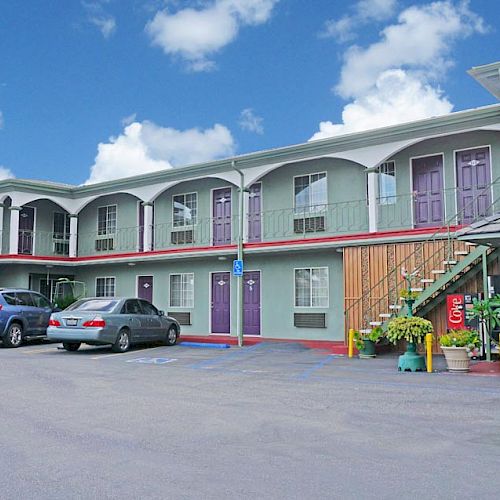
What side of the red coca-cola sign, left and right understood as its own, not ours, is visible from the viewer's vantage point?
front

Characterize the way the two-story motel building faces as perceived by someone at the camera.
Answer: facing the viewer and to the left of the viewer

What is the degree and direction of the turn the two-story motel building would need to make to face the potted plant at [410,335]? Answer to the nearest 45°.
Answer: approximately 45° to its left

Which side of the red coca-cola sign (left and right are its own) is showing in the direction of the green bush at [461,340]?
front

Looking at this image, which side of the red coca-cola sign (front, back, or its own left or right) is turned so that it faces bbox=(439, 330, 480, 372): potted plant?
front

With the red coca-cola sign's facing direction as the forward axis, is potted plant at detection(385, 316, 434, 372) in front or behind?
in front

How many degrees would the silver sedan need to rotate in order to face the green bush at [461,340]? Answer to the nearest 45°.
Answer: approximately 90° to its right

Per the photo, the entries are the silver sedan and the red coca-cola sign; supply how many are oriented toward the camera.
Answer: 1

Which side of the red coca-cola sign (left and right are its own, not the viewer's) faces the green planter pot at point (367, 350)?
right

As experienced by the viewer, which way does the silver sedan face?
facing away from the viewer and to the right of the viewer

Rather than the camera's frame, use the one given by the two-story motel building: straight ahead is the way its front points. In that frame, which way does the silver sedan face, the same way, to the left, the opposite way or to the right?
the opposite way

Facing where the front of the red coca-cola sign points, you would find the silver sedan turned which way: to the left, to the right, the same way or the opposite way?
the opposite way

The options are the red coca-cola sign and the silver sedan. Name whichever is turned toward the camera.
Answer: the red coca-cola sign
